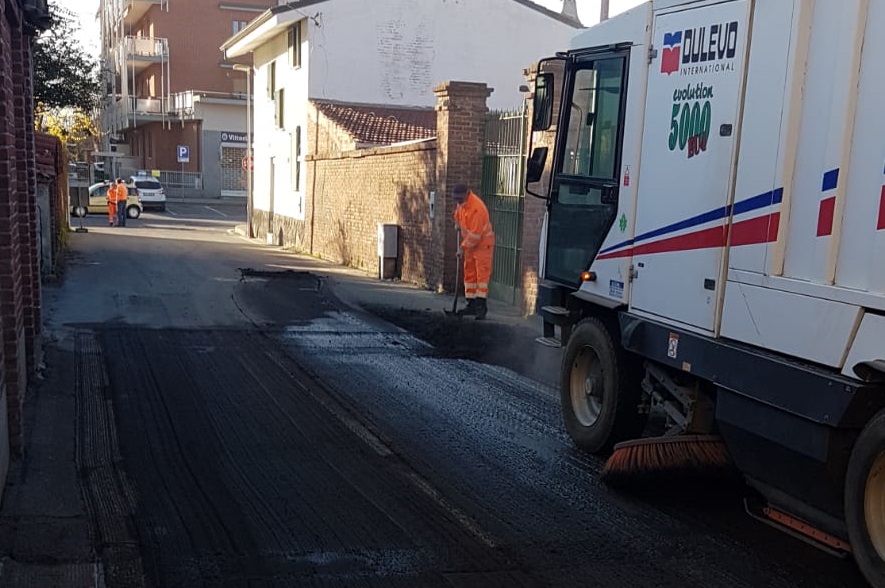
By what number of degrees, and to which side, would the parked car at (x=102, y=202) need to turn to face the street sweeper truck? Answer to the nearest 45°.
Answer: approximately 90° to its left

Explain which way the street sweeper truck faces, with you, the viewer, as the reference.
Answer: facing away from the viewer and to the left of the viewer

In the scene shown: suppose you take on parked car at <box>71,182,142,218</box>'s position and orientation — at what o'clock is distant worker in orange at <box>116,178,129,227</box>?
The distant worker in orange is roughly at 9 o'clock from the parked car.

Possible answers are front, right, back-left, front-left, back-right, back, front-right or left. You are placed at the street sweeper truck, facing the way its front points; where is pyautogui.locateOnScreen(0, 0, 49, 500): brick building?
front-left

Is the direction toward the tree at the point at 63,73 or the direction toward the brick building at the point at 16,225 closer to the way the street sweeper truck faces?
the tree

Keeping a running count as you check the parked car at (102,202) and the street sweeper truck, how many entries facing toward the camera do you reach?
0

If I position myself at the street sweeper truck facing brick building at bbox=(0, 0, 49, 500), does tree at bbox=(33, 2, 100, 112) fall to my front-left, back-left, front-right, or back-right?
front-right

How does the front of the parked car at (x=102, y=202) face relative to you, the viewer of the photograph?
facing to the left of the viewer

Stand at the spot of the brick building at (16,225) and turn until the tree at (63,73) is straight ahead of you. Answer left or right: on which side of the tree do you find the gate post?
right

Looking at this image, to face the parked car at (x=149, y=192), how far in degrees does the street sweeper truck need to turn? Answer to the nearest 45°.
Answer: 0° — it already faces it

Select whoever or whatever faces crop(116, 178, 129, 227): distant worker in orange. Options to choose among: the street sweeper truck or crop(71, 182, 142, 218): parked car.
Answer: the street sweeper truck

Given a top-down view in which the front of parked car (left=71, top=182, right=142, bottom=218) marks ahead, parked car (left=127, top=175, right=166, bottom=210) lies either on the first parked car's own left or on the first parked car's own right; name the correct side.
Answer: on the first parked car's own right

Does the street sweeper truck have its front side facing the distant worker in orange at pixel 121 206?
yes
